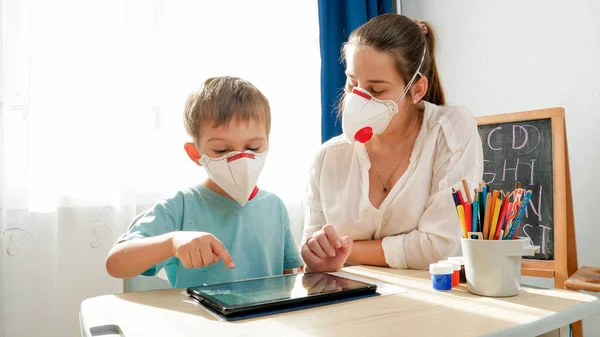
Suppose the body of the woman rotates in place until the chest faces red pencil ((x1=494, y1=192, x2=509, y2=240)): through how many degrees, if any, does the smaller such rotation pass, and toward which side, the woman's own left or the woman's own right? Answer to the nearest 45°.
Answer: approximately 45° to the woman's own left

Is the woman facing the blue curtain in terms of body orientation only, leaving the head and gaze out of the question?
no

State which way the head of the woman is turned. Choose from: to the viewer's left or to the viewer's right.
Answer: to the viewer's left

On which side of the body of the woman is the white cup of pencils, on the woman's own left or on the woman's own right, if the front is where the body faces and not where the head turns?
on the woman's own left

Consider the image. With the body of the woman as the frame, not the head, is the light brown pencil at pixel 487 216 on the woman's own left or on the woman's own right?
on the woman's own left

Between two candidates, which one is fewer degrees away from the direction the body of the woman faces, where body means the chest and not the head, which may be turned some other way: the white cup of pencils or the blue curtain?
the white cup of pencils

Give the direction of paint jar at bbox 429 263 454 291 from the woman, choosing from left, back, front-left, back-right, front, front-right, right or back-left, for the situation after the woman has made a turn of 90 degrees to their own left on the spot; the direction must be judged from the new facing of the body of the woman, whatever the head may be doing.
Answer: front-right

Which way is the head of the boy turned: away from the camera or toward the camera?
toward the camera

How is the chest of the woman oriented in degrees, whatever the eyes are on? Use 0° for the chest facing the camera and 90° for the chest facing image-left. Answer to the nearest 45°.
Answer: approximately 45°

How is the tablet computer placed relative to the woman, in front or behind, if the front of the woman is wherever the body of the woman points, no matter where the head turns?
in front
